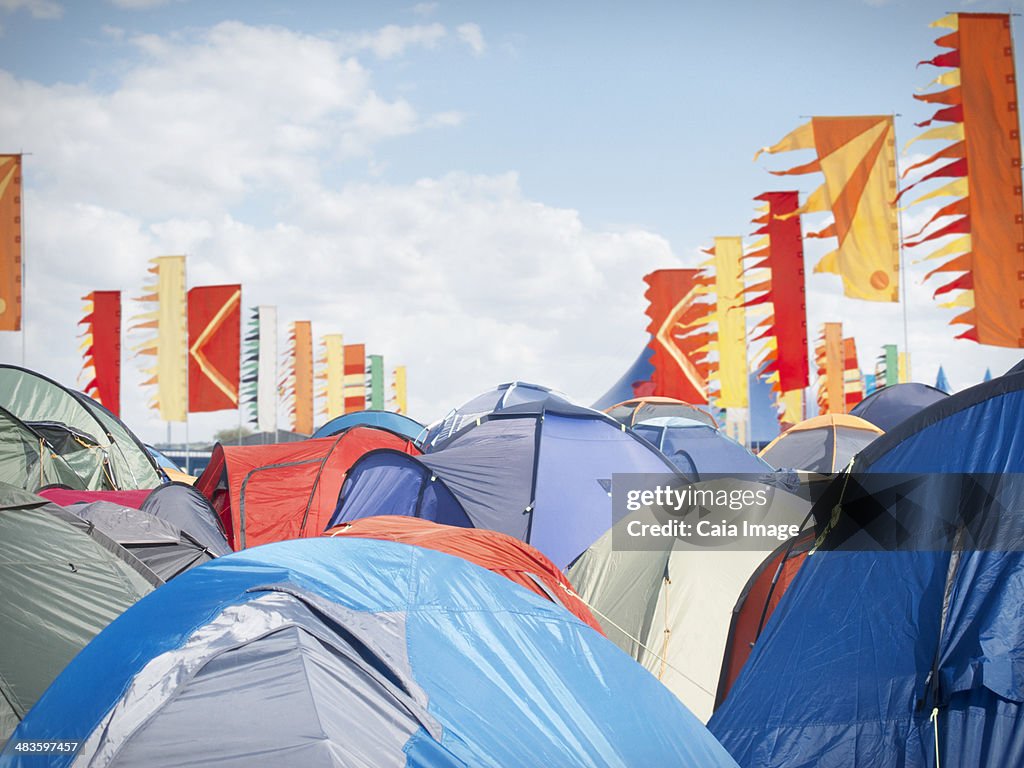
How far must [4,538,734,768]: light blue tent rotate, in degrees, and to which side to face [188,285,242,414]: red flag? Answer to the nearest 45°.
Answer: approximately 135° to its right

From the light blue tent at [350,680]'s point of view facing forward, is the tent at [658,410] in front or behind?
behind

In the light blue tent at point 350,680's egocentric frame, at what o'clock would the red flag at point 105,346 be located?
The red flag is roughly at 4 o'clock from the light blue tent.

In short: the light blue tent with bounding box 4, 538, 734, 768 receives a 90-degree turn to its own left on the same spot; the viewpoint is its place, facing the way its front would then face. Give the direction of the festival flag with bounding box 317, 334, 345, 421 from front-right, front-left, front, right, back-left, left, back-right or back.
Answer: back-left

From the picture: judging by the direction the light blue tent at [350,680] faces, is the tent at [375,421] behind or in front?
behind

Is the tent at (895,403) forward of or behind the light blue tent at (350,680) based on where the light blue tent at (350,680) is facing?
behind

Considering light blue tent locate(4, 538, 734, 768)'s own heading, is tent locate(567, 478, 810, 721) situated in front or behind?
behind

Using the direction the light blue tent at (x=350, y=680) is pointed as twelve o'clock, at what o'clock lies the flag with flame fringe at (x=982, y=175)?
The flag with flame fringe is roughly at 6 o'clock from the light blue tent.

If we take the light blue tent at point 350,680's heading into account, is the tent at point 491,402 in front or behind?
behind

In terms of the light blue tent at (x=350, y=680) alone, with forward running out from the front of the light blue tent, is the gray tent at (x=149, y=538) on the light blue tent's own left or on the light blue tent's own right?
on the light blue tent's own right

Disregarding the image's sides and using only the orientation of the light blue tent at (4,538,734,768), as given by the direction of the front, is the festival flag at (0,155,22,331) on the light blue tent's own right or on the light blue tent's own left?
on the light blue tent's own right

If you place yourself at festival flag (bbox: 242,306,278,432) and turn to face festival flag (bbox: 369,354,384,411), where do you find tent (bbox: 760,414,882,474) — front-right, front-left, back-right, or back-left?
back-right

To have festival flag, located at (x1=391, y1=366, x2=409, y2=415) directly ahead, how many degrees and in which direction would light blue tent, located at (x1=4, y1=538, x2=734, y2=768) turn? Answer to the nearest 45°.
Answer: approximately 135° to its right

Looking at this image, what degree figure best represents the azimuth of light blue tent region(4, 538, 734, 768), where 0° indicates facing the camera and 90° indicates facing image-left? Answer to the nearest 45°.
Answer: approximately 45°

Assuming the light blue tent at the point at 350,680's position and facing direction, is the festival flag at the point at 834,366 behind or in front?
behind
